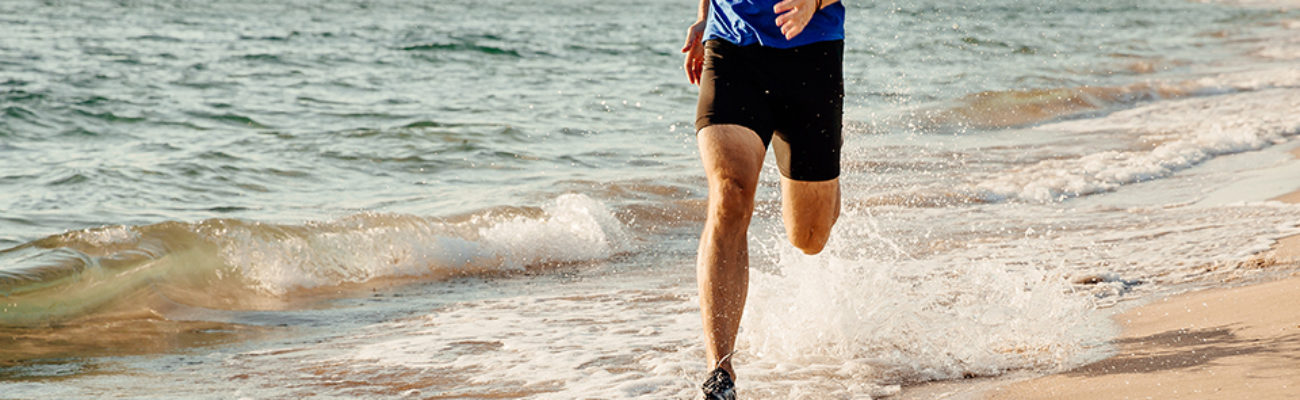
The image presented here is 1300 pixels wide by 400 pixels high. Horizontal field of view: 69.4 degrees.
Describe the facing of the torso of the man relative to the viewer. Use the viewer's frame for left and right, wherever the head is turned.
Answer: facing the viewer
